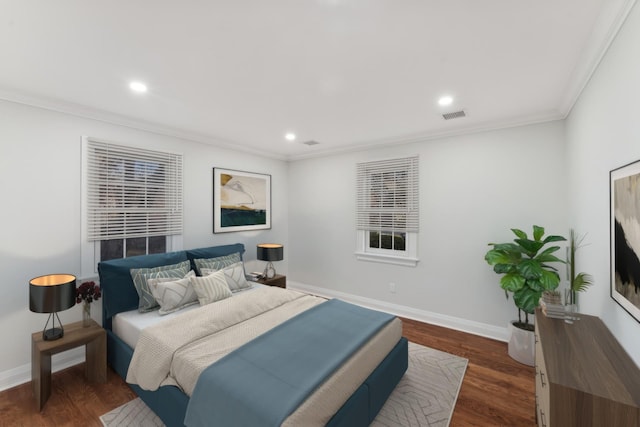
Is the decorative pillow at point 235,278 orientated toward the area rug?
yes

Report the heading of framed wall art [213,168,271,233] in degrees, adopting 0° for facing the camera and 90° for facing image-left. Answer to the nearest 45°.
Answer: approximately 315°

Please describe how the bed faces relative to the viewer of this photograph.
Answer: facing the viewer and to the right of the viewer

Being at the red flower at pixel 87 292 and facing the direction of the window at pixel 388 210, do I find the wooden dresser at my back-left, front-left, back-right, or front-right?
front-right

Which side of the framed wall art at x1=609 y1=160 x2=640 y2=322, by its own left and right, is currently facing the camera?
left

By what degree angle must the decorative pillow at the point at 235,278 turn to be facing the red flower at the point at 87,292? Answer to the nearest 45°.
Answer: approximately 135° to its right

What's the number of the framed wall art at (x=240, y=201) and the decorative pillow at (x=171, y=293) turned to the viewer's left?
0

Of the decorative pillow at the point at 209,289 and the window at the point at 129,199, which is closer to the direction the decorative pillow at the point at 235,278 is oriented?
the decorative pillow

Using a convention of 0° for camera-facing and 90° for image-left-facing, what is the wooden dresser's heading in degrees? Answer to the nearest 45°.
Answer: approximately 90°
